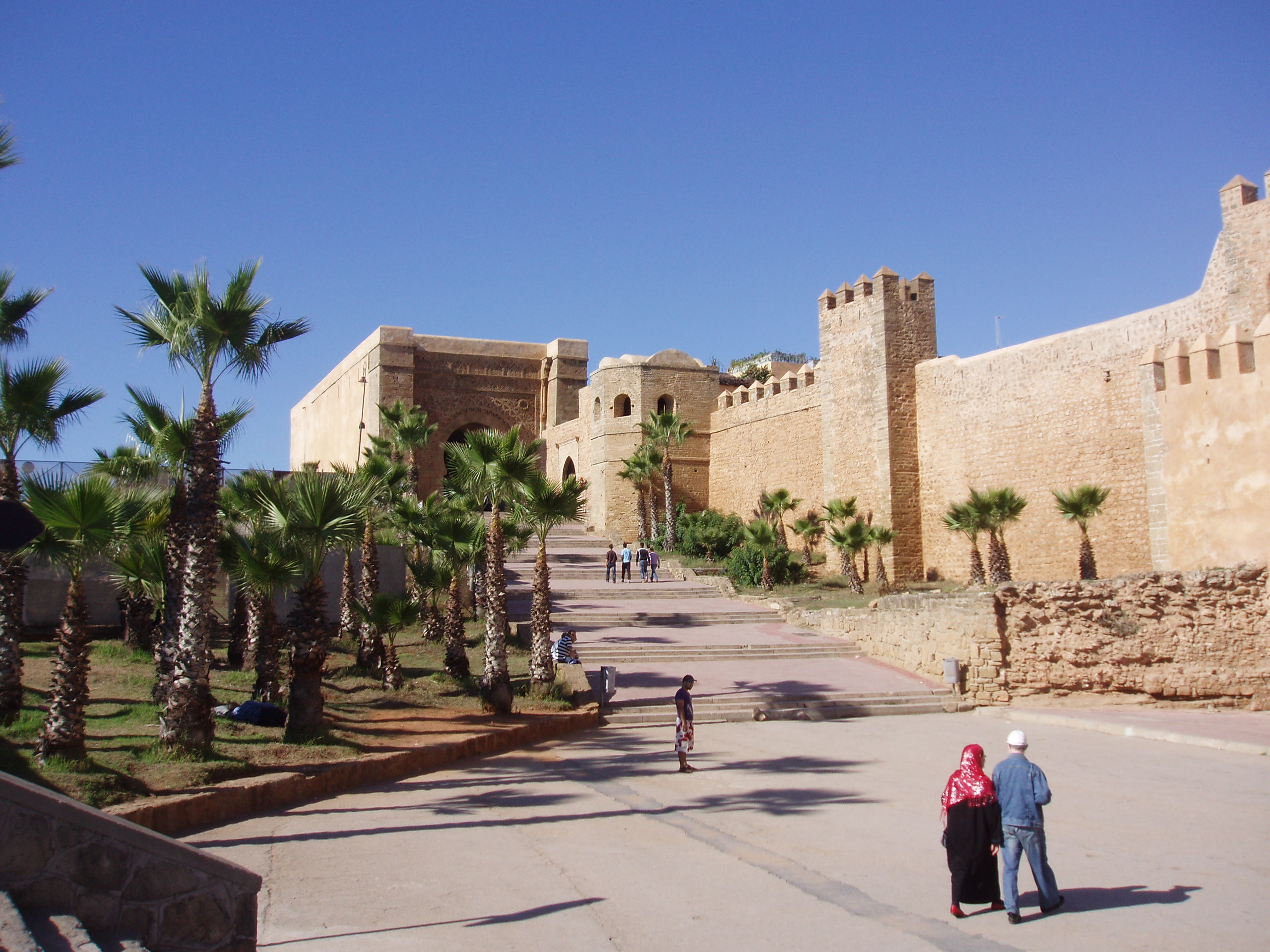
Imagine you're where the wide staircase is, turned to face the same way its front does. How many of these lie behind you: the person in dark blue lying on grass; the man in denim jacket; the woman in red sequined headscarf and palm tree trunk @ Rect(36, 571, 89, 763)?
0

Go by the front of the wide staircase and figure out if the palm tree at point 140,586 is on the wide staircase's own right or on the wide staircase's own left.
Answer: on the wide staircase's own right

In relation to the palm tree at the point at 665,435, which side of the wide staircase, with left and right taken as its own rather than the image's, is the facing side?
back

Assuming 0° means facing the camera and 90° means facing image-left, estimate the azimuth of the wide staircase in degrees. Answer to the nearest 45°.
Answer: approximately 0°

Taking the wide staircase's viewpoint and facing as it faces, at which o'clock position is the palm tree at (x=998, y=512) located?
The palm tree is roughly at 8 o'clock from the wide staircase.

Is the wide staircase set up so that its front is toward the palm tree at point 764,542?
no

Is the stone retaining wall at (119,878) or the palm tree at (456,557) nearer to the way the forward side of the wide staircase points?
the stone retaining wall

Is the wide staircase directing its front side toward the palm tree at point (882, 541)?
no

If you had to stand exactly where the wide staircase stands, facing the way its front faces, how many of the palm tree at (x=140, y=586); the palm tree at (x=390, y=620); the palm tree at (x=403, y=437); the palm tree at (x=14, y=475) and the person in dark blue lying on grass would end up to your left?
0

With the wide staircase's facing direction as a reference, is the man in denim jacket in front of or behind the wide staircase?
in front

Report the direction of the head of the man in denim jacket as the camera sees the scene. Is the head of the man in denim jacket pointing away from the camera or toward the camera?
away from the camera

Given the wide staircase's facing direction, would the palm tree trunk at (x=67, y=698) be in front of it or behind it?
in front

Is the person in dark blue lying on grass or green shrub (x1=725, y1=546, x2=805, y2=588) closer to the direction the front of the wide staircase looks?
the person in dark blue lying on grass

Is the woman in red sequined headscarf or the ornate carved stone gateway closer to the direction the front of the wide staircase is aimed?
the woman in red sequined headscarf

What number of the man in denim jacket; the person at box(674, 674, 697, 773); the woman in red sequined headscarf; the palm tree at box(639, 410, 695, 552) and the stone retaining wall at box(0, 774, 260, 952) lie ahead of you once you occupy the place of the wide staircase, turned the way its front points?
4

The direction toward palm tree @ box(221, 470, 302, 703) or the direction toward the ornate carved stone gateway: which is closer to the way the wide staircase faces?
the palm tree

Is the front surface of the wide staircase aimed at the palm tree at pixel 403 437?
no

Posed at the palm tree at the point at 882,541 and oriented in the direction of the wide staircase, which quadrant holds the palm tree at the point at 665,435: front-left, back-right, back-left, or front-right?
back-right

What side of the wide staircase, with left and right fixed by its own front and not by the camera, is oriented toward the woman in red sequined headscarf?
front

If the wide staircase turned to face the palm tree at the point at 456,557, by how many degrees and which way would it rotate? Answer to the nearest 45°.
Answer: approximately 45° to its right

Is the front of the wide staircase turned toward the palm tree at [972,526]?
no
